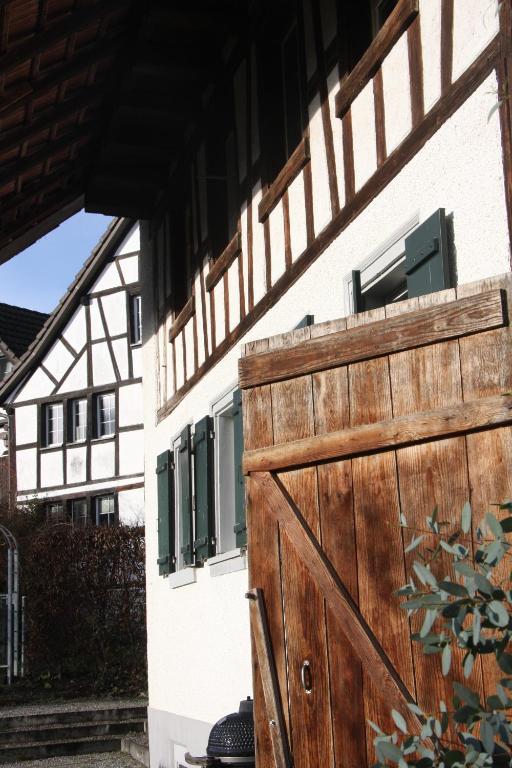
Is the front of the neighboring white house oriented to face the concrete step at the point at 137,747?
yes

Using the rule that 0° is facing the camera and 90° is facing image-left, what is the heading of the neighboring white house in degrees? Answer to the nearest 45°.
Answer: approximately 0°

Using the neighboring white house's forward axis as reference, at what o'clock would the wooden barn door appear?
The wooden barn door is roughly at 12 o'clock from the neighboring white house.

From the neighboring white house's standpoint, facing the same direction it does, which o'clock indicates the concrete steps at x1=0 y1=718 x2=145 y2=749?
The concrete steps is roughly at 12 o'clock from the neighboring white house.

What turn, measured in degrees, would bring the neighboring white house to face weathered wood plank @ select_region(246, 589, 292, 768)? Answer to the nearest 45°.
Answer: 0° — it already faces it
